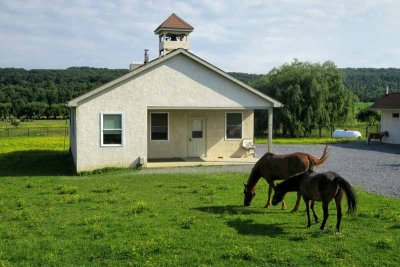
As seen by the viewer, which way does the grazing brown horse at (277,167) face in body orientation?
to the viewer's left

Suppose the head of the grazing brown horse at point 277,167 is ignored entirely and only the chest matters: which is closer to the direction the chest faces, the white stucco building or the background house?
the white stucco building

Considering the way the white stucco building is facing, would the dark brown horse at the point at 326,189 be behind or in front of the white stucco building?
in front

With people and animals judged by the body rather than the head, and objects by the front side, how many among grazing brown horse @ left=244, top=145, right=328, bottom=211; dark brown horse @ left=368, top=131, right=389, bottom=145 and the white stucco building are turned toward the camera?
1

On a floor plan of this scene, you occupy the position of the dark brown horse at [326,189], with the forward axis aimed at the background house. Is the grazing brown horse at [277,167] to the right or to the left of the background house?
left
